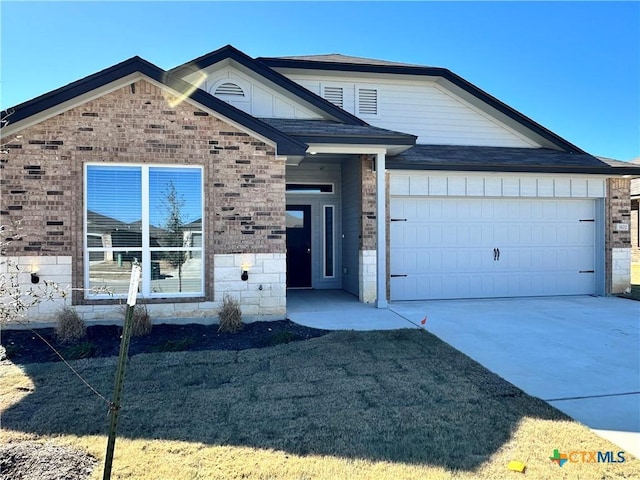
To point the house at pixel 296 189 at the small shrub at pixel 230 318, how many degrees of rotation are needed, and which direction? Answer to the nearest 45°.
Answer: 0° — it already faces it

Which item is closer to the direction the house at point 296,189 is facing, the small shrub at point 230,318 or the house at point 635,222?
the small shrub

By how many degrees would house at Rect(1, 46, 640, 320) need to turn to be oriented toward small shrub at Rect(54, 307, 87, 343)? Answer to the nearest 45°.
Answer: approximately 45° to its right

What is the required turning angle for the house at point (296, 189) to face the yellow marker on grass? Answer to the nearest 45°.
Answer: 0° — it already faces it

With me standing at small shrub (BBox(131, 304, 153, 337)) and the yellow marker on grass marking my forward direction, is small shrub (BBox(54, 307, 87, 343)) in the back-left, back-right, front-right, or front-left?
back-right

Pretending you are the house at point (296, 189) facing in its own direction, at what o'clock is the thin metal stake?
The thin metal stake is roughly at 12 o'clock from the house.

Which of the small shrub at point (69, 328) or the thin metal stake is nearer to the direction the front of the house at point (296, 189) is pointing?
the thin metal stake

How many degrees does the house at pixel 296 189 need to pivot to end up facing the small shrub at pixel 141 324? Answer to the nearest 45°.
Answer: approximately 45° to its right

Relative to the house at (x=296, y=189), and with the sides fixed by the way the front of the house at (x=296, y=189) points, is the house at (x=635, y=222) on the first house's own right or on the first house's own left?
on the first house's own left

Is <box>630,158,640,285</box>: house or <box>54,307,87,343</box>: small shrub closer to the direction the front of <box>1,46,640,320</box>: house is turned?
the small shrub

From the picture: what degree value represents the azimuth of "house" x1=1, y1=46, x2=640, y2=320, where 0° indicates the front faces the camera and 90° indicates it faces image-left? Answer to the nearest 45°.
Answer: approximately 0°
